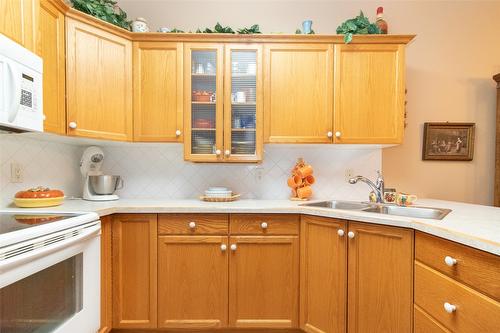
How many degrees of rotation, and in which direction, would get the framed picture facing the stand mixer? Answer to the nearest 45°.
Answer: approximately 45° to its right

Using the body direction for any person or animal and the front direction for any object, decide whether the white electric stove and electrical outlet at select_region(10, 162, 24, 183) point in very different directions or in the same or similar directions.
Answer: same or similar directions

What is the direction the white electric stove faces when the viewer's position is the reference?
facing the viewer and to the right of the viewer

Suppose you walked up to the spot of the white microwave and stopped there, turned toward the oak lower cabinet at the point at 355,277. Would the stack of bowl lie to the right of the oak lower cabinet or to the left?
left

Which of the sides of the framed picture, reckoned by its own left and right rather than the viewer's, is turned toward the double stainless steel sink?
right

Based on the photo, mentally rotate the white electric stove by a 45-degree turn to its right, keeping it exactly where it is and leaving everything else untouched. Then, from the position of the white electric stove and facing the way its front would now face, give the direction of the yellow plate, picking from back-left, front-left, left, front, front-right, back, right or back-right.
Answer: back

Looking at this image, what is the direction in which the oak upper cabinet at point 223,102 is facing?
toward the camera

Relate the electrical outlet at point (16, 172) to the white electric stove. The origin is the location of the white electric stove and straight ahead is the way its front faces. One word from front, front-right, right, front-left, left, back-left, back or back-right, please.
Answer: back-left

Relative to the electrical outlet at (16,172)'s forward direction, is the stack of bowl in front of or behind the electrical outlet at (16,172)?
in front

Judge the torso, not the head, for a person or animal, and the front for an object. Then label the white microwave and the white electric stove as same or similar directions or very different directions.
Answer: same or similar directions

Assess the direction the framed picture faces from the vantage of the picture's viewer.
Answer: facing the viewer

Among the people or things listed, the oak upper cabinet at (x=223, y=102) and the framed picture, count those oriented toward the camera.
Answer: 2

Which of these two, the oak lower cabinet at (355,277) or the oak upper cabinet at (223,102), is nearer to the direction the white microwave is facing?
the oak lower cabinet

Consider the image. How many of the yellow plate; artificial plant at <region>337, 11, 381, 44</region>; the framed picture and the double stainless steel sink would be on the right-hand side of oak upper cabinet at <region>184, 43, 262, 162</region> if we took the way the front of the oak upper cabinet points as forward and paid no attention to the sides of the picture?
1

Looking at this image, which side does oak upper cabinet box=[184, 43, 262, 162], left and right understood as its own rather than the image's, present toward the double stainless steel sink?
left
